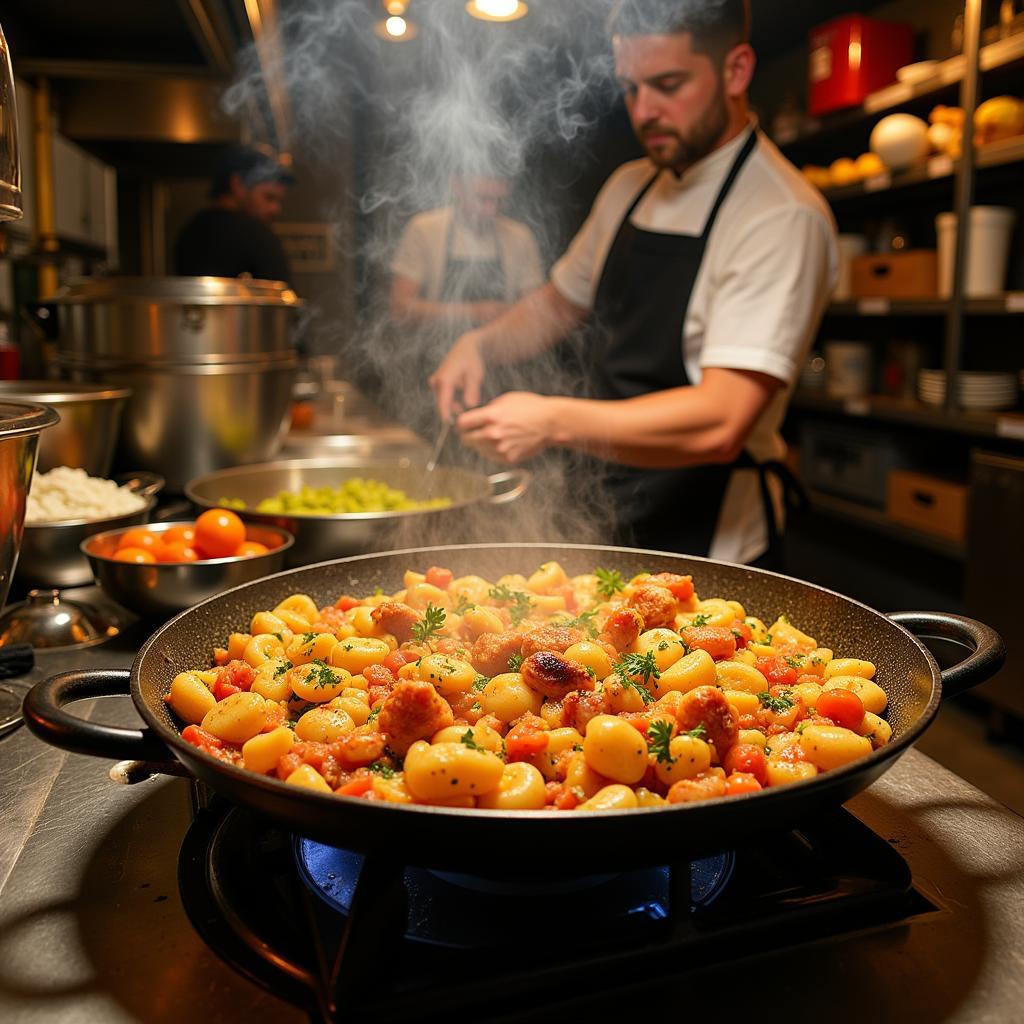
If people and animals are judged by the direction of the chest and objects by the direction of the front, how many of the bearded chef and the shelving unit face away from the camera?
0

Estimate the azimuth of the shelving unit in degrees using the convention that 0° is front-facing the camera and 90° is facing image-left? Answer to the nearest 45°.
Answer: approximately 45°

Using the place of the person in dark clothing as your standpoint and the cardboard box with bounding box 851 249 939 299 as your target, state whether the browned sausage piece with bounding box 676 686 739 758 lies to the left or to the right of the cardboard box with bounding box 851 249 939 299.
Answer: right

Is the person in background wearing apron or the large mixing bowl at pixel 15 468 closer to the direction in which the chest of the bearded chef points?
the large mixing bowl

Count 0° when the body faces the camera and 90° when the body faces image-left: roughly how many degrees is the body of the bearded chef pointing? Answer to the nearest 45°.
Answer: approximately 45°

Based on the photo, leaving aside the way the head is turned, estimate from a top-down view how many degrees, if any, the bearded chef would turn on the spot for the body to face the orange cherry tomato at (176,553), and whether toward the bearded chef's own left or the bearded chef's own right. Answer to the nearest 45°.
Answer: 0° — they already face it

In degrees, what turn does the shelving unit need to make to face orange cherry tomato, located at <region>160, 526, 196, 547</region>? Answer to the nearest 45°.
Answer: approximately 45° to its left

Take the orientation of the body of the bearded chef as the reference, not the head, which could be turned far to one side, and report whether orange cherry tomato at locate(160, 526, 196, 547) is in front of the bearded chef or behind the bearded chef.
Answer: in front

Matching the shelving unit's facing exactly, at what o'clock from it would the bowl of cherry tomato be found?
The bowl of cherry tomato is roughly at 11 o'clock from the shelving unit.

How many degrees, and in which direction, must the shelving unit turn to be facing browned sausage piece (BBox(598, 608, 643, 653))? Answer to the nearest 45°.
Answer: approximately 45° to its left

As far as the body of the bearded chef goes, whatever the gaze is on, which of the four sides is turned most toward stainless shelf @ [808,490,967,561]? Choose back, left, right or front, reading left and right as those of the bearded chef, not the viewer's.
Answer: back

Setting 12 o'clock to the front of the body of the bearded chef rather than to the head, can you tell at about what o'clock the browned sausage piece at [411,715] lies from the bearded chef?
The browned sausage piece is roughly at 11 o'clock from the bearded chef.

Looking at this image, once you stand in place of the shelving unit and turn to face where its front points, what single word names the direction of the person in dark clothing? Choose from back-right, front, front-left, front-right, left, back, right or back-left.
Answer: front-right

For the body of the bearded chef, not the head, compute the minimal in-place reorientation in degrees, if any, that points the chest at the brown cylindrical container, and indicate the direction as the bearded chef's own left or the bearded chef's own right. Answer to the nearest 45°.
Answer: approximately 135° to the bearded chef's own right

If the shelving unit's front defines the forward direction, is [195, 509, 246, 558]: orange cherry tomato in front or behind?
in front

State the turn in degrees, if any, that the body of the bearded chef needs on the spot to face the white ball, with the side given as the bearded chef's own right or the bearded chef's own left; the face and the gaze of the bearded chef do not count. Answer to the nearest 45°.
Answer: approximately 180°
